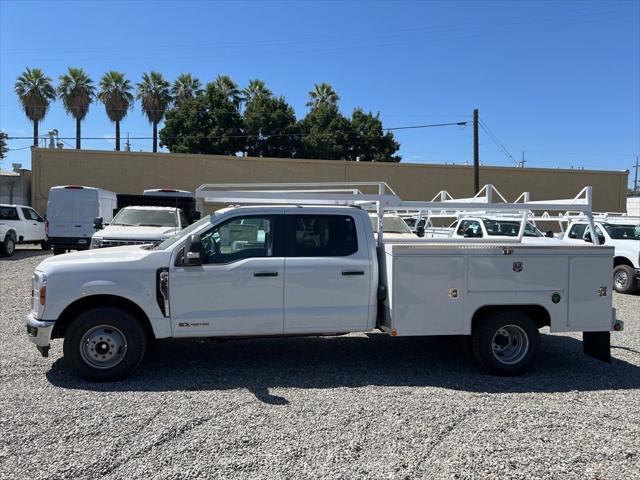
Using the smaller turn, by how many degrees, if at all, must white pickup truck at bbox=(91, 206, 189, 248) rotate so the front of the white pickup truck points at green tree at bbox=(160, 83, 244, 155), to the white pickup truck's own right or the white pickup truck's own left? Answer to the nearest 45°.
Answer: approximately 135° to the white pickup truck's own right

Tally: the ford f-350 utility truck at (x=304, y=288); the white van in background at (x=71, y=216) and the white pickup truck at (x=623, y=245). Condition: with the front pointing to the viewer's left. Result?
1

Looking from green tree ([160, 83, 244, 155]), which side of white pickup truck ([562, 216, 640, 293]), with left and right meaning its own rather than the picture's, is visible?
back

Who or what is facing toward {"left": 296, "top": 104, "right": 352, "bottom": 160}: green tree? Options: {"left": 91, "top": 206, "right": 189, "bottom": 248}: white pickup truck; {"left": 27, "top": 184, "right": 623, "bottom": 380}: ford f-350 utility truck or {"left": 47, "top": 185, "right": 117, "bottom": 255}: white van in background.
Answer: the white van in background

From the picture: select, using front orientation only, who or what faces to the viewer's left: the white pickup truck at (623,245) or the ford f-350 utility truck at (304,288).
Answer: the ford f-350 utility truck

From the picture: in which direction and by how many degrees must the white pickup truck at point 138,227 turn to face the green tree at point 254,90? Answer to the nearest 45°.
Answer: approximately 135° to its right

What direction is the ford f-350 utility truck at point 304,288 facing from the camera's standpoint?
to the viewer's left

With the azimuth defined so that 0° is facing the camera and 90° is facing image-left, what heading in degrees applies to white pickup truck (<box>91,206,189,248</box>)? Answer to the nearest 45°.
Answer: approximately 45°

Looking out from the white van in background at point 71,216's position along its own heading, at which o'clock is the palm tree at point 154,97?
The palm tree is roughly at 11 o'clock from the white van in background.

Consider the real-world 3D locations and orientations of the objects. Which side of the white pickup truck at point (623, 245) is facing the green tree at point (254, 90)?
back

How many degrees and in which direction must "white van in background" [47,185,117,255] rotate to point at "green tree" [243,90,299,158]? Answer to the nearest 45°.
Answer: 0° — it already faces it

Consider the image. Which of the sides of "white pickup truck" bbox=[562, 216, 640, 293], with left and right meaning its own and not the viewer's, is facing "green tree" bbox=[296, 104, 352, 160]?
back

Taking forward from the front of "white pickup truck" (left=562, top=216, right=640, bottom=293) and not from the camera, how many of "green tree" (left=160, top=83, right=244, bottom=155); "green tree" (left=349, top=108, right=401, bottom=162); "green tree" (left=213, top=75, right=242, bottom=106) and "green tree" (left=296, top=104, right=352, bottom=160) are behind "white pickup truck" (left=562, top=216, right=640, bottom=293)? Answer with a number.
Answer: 4

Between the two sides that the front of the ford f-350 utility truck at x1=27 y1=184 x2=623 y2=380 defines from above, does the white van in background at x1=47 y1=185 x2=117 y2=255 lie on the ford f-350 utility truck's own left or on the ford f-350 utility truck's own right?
on the ford f-350 utility truck's own right
